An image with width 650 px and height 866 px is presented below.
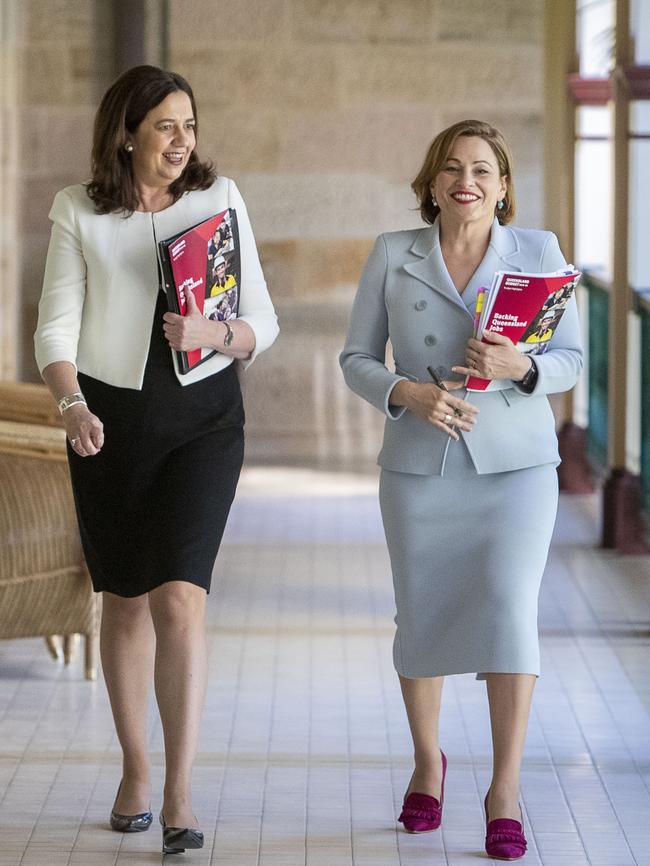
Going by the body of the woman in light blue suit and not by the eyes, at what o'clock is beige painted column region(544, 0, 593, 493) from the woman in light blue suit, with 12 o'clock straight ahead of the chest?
The beige painted column is roughly at 6 o'clock from the woman in light blue suit.

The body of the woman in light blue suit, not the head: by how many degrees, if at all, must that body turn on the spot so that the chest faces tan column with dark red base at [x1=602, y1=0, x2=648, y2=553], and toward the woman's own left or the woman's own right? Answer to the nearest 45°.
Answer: approximately 180°

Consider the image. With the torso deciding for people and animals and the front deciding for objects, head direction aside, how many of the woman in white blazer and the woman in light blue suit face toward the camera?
2

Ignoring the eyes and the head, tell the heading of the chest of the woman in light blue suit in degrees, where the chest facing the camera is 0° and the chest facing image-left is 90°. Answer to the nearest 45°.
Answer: approximately 0°

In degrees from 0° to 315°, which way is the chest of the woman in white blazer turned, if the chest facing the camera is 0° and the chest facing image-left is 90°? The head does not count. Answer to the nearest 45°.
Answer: approximately 0°
